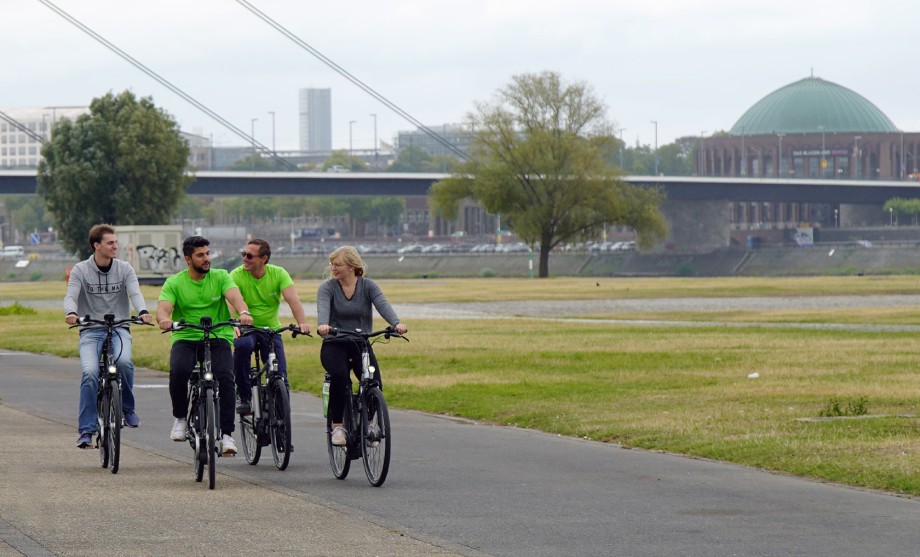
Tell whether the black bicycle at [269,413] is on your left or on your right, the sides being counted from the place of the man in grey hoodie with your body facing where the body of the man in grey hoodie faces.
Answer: on your left

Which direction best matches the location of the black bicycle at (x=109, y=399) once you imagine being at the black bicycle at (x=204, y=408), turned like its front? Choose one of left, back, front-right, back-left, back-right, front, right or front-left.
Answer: back-right

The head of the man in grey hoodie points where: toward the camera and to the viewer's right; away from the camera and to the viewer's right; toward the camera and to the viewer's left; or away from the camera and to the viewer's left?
toward the camera and to the viewer's right

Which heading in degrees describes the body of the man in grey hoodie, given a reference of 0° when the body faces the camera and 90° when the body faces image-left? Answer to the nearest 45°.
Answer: approximately 0°

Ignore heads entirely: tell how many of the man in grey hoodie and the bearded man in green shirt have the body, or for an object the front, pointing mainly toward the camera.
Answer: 2

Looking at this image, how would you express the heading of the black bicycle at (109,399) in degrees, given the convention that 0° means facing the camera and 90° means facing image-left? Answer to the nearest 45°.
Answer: approximately 0°

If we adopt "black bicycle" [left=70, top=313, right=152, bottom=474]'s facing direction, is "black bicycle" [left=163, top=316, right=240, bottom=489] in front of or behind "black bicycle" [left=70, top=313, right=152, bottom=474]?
in front

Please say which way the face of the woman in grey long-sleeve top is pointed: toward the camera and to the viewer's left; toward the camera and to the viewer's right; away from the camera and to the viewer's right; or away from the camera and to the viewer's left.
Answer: toward the camera and to the viewer's left

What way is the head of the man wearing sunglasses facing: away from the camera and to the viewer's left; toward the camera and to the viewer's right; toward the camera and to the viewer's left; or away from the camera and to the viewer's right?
toward the camera and to the viewer's left

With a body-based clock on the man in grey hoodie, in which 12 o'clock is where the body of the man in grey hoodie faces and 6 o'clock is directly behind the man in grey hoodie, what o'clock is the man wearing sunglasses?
The man wearing sunglasses is roughly at 9 o'clock from the man in grey hoodie.
